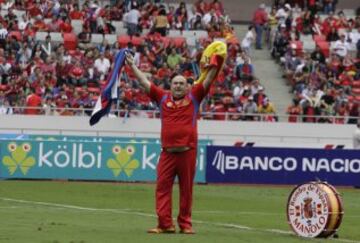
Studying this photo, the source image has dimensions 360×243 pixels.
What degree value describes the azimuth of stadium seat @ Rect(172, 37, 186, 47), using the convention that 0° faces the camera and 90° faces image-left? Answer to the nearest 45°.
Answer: approximately 0°

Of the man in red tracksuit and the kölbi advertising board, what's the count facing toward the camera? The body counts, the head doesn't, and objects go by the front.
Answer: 2

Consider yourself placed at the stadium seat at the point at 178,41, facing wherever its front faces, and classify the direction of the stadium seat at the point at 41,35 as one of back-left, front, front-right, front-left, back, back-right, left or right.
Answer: right

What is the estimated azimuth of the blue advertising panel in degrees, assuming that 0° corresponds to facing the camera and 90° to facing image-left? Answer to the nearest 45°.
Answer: approximately 0°

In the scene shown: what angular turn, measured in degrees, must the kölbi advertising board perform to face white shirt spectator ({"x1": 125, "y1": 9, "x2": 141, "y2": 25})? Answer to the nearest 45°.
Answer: approximately 180°

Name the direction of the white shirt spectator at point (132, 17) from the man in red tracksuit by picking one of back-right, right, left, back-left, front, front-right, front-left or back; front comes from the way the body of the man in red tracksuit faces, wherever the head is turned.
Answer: back

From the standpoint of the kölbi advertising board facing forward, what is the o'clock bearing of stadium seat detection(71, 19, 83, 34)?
The stadium seat is roughly at 6 o'clock from the kölbi advertising board.

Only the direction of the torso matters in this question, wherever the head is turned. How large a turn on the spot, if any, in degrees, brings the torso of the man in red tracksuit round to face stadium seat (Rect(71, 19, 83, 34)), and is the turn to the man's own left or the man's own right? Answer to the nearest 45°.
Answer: approximately 180°

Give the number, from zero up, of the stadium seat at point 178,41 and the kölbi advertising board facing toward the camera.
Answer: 2
